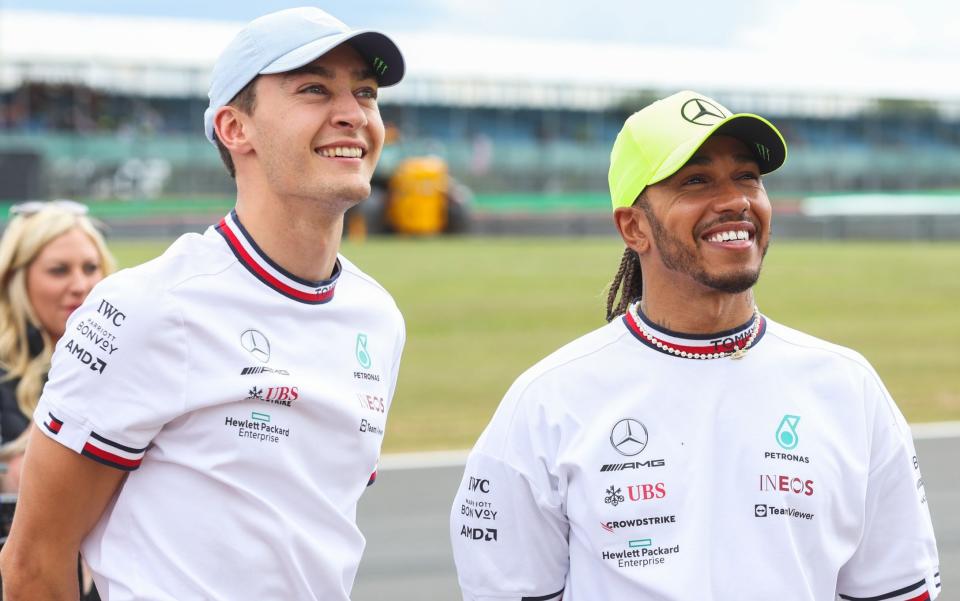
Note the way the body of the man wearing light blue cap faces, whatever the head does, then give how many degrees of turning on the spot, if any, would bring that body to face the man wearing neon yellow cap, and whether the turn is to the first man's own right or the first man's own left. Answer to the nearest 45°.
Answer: approximately 45° to the first man's own left

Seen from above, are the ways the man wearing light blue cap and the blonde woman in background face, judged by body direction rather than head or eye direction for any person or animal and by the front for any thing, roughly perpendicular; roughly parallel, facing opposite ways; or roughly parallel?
roughly parallel

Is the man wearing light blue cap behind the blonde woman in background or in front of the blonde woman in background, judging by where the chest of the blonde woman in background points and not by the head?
in front

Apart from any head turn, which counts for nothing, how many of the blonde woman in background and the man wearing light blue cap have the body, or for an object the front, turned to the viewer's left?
0

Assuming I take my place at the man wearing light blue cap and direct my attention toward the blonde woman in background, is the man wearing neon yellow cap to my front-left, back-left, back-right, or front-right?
back-right

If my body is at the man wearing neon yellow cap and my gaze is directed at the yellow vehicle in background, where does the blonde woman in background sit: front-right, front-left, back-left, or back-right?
front-left

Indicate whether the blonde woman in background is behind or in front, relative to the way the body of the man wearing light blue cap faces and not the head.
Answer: behind

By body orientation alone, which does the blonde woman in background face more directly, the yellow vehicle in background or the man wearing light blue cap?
the man wearing light blue cap

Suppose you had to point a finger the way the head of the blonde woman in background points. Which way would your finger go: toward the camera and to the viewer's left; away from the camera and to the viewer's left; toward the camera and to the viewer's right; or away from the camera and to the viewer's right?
toward the camera and to the viewer's right

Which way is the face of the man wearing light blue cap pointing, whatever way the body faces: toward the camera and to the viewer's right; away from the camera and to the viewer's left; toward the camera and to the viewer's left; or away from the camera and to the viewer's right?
toward the camera and to the viewer's right
